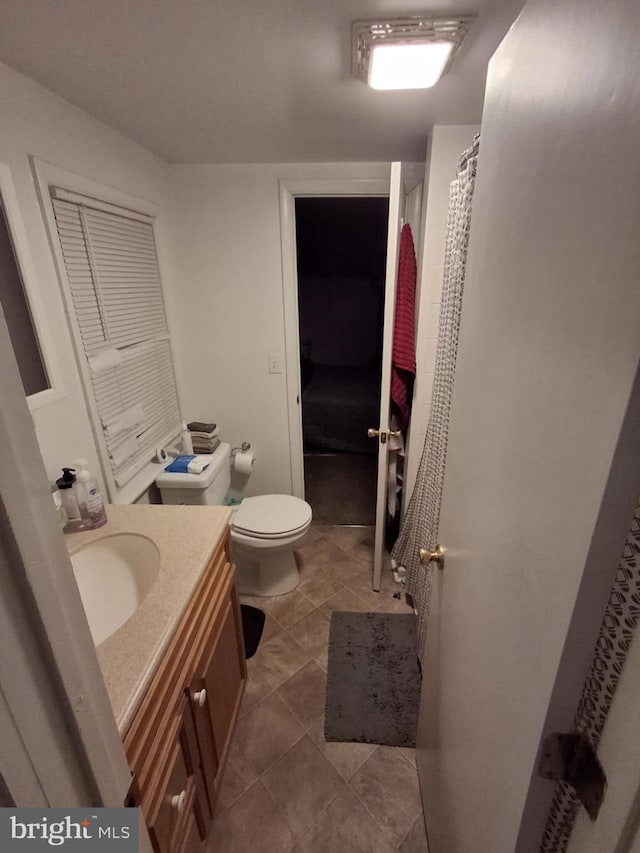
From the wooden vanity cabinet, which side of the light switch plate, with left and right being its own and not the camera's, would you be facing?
front

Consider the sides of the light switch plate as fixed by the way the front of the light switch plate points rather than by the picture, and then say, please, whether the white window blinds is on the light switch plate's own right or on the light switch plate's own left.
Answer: on the light switch plate's own right

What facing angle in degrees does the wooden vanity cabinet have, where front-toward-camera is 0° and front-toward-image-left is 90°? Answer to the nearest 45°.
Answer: approximately 315°

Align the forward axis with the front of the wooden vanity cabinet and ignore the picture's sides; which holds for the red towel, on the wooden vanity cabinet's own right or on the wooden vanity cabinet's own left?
on the wooden vanity cabinet's own left

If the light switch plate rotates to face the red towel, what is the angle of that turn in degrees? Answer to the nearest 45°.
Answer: approximately 45° to its left

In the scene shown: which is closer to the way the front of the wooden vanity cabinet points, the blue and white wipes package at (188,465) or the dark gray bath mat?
the dark gray bath mat

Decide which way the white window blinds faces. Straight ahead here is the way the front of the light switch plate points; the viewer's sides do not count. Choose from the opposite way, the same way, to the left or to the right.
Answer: to the left

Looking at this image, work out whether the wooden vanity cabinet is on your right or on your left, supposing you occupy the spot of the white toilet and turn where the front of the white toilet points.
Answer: on your right
